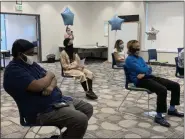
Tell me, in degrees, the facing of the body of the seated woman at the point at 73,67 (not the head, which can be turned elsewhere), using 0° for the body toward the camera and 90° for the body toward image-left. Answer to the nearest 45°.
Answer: approximately 315°

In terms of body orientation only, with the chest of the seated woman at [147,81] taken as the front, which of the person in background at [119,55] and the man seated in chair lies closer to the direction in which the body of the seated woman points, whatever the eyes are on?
the man seated in chair

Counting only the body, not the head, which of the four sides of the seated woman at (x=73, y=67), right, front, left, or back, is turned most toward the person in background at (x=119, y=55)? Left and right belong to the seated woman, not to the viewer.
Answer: left

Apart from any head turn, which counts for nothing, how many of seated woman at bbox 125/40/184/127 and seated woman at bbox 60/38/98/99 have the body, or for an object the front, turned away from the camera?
0

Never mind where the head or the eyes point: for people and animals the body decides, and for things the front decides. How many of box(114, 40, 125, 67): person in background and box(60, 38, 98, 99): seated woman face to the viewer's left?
0

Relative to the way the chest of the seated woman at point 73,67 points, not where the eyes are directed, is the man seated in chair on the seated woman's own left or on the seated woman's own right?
on the seated woman's own right

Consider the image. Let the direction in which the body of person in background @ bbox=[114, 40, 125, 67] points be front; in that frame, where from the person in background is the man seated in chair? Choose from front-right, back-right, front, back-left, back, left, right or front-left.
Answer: front-right

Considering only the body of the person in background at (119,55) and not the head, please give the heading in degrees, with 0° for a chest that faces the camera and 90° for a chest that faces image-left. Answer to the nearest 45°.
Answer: approximately 315°
